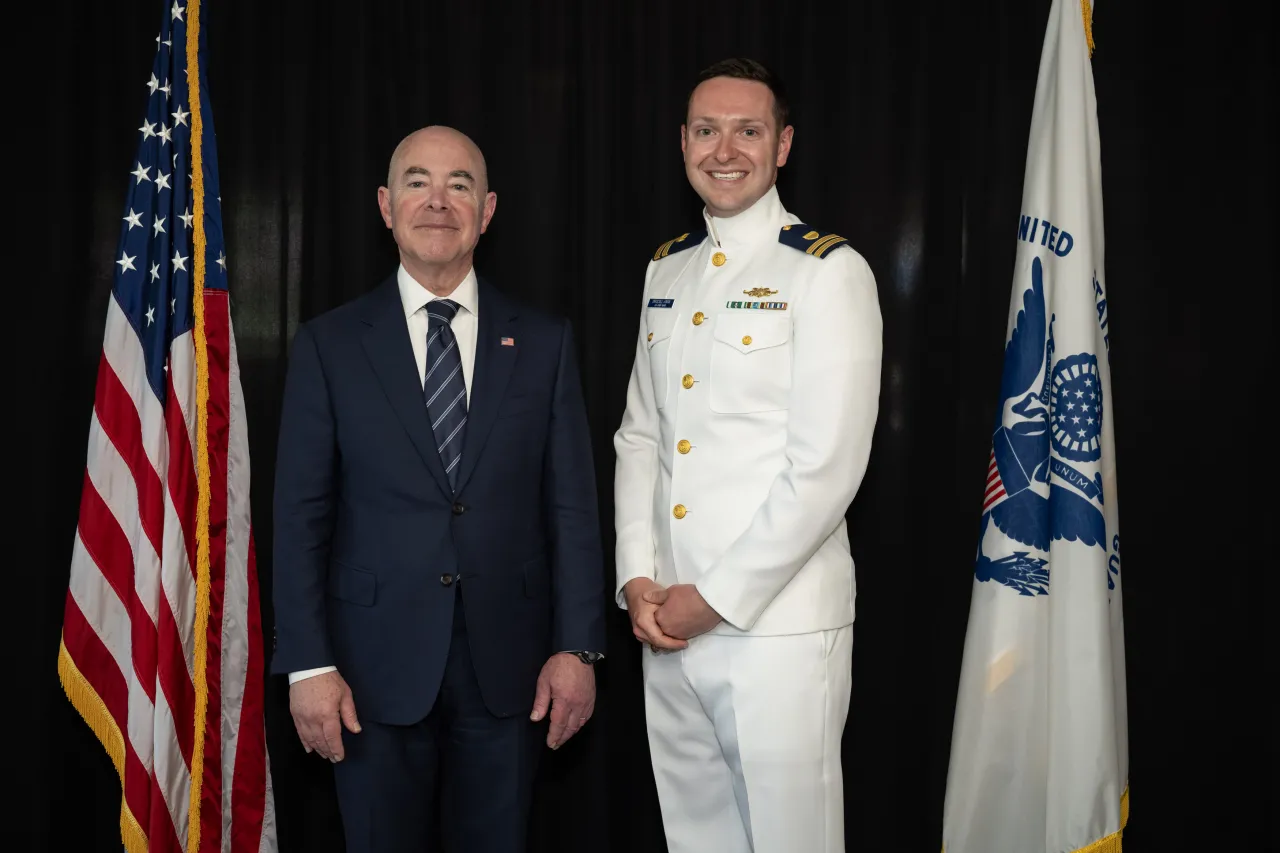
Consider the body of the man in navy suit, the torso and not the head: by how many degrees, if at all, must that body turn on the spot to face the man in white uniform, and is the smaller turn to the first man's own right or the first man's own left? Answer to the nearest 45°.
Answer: approximately 90° to the first man's own left

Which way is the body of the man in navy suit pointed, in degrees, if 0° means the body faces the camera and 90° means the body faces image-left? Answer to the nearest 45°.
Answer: approximately 0°

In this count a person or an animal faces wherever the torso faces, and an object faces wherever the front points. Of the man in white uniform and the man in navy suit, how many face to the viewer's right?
0

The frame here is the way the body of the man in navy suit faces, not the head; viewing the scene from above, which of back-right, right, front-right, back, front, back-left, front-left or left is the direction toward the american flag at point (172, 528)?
back-right

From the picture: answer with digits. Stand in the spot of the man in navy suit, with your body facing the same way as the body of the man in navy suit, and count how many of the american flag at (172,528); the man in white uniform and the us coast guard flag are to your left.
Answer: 2

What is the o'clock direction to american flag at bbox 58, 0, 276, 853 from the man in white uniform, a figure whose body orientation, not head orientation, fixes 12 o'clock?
The american flag is roughly at 2 o'clock from the man in white uniform.

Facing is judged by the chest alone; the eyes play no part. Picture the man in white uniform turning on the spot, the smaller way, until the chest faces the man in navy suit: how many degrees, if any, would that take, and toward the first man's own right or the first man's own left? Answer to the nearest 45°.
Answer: approximately 45° to the first man's own right

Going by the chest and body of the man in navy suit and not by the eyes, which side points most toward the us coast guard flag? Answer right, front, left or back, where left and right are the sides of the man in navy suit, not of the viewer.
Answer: left
